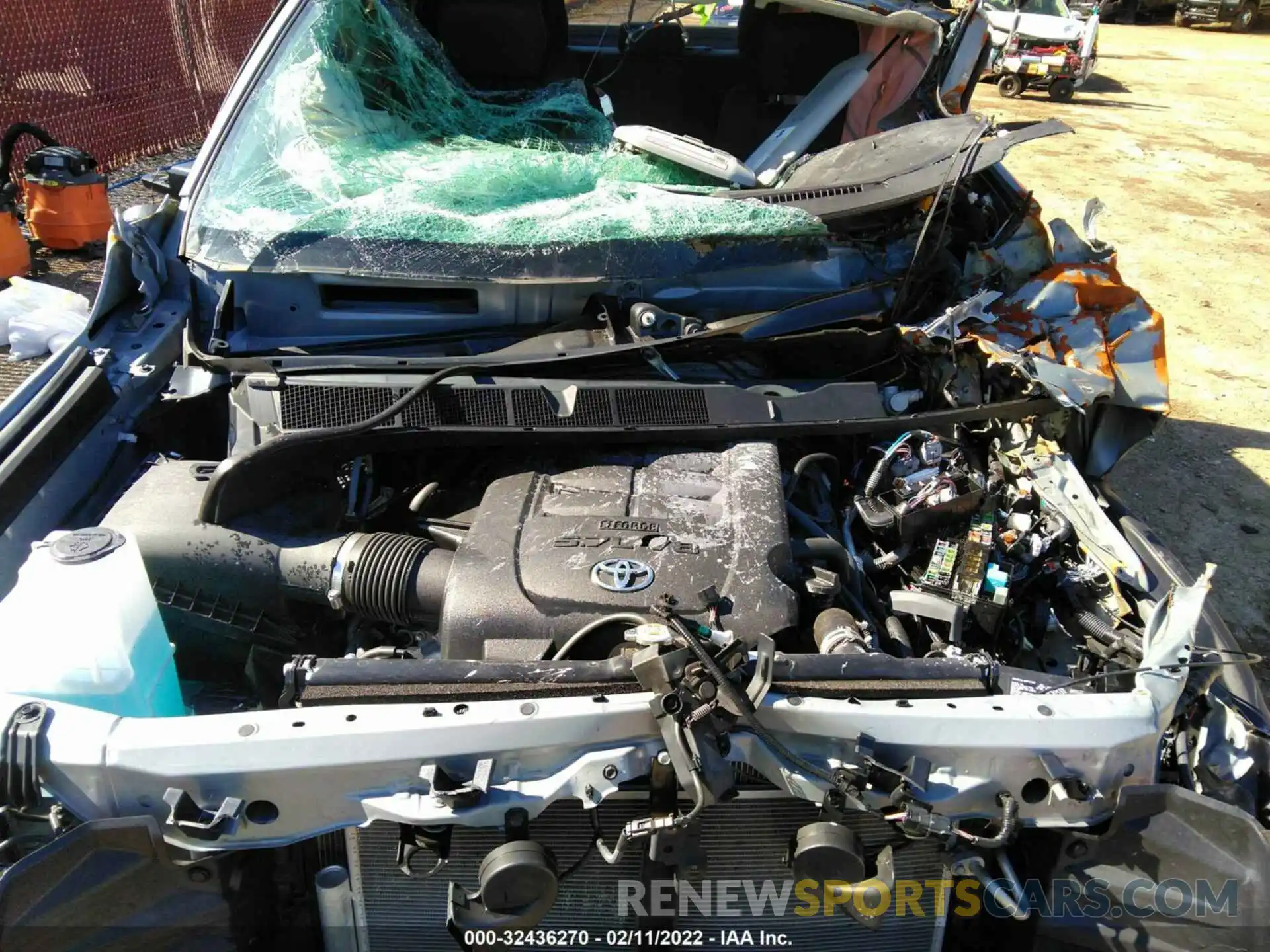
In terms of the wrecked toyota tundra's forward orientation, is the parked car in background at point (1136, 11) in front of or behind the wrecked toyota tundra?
behind

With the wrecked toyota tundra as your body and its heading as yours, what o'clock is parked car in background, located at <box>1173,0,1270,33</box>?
The parked car in background is roughly at 7 o'clock from the wrecked toyota tundra.

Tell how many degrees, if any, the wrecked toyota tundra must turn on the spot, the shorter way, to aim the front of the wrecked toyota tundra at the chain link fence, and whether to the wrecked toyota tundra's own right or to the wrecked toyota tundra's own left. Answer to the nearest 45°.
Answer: approximately 135° to the wrecked toyota tundra's own right

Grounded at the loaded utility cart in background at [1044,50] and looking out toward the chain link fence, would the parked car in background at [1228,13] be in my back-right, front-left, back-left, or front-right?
back-right

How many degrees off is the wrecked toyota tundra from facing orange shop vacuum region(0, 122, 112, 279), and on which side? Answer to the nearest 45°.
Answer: approximately 135° to its right

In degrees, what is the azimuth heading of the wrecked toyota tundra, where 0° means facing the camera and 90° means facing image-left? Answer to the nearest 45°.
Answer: approximately 0°
